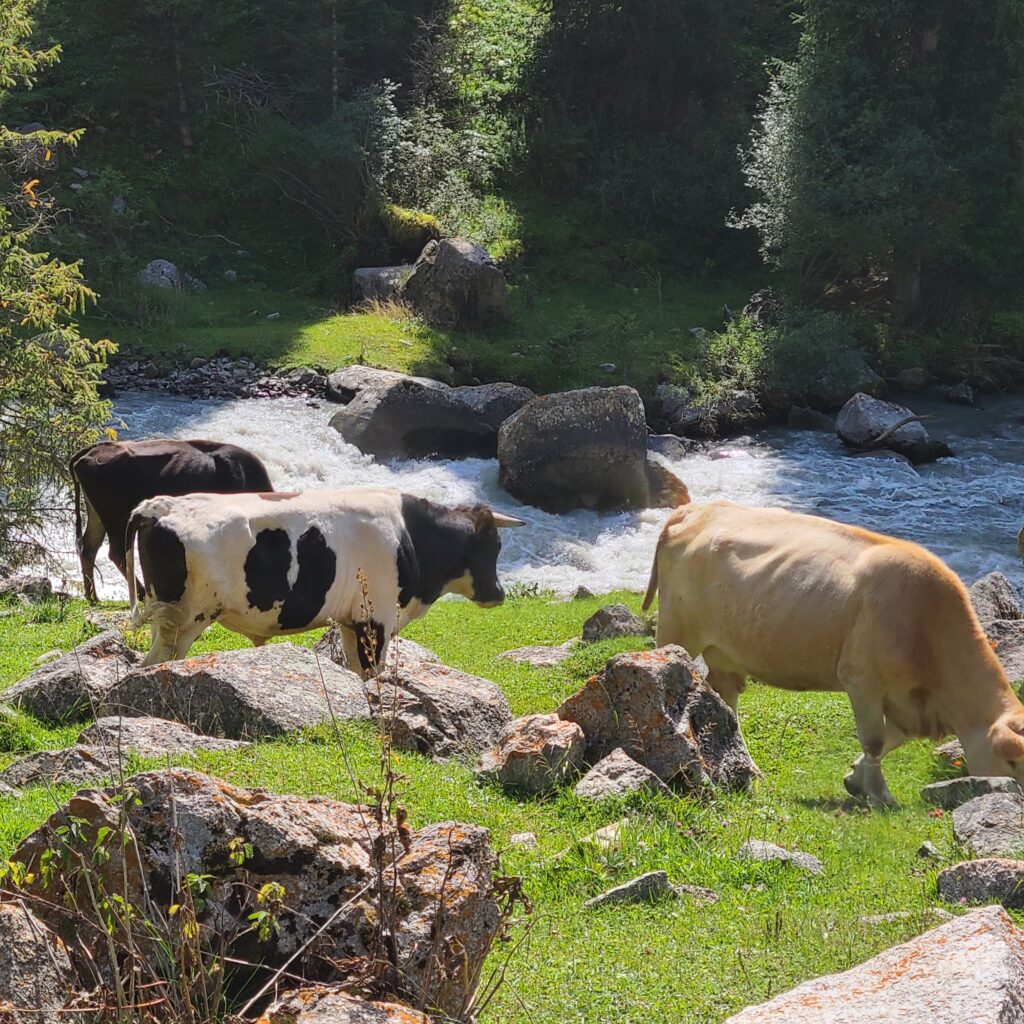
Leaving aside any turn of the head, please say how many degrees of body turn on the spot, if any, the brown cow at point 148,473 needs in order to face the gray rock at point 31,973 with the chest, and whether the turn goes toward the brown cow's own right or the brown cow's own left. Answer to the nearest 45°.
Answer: approximately 90° to the brown cow's own right

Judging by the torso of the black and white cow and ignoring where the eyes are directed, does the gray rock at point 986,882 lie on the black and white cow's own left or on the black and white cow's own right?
on the black and white cow's own right

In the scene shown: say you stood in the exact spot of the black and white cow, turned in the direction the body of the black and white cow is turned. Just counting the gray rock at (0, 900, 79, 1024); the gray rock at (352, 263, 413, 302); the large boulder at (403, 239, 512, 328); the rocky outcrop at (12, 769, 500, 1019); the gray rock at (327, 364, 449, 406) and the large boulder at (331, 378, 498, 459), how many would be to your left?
4

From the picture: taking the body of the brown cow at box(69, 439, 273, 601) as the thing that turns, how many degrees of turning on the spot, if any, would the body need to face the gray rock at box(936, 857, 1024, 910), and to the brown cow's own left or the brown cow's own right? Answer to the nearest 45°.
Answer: approximately 90° to the brown cow's own right

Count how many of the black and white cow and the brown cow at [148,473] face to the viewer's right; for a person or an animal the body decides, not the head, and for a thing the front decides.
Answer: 2

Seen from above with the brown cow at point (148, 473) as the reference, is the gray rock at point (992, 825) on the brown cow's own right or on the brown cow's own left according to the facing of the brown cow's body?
on the brown cow's own right

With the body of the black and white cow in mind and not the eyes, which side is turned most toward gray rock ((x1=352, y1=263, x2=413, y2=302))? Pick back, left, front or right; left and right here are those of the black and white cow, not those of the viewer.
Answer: left

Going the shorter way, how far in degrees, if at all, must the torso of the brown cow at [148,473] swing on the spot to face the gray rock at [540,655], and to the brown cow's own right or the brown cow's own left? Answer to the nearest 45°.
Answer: approximately 45° to the brown cow's own right

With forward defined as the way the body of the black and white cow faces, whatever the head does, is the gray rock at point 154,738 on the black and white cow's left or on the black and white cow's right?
on the black and white cow's right

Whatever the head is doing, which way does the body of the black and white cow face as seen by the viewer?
to the viewer's right

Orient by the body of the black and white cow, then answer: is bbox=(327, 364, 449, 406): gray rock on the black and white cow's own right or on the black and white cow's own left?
on the black and white cow's own left

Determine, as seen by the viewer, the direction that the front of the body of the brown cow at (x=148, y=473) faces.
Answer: to the viewer's right
